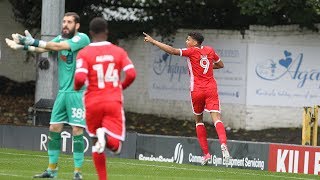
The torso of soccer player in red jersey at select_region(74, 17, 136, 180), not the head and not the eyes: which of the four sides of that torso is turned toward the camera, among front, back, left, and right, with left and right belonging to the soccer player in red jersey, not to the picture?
back

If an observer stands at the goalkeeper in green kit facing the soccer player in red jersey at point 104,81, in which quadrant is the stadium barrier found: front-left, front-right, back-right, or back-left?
back-left

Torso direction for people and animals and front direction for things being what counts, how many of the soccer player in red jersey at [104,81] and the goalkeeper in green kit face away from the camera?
1

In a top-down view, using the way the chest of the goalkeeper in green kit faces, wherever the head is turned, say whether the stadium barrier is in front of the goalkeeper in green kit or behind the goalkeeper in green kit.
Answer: behind

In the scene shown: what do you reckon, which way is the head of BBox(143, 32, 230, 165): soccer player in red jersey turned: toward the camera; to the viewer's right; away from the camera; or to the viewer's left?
to the viewer's left

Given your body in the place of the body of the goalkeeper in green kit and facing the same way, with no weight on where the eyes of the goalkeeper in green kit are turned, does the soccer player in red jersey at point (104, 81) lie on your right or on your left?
on your left

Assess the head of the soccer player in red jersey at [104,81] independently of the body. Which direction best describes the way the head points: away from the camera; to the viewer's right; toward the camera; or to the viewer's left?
away from the camera

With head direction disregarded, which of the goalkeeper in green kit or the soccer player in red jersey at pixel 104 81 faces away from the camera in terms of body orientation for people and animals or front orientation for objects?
the soccer player in red jersey
